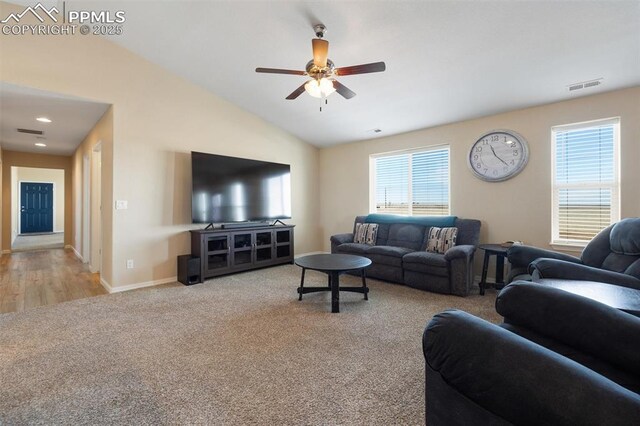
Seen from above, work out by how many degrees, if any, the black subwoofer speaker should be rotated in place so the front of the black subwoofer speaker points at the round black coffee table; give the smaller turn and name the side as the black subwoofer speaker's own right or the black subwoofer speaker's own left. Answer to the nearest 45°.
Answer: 0° — it already faces it

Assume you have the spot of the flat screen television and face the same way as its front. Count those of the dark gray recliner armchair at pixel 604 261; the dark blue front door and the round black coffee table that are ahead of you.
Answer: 2

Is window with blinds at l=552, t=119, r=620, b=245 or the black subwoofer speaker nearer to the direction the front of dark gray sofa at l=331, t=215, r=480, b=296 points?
the black subwoofer speaker

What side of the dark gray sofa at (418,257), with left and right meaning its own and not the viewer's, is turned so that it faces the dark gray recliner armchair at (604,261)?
left

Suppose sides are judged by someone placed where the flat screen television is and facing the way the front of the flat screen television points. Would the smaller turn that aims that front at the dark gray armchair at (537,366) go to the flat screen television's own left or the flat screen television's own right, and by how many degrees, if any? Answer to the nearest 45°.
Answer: approximately 45° to the flat screen television's own right

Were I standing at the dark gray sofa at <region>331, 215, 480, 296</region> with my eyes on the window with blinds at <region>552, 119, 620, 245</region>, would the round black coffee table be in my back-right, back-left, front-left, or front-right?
back-right
